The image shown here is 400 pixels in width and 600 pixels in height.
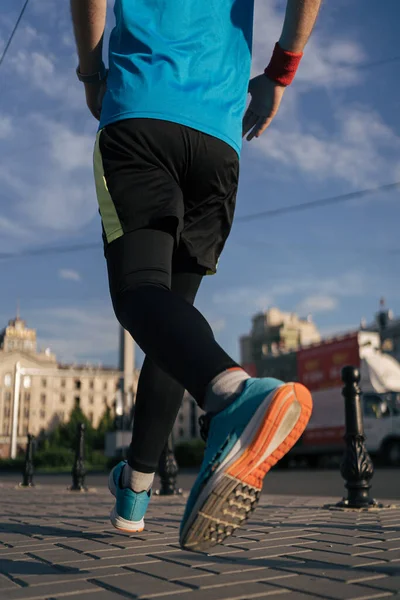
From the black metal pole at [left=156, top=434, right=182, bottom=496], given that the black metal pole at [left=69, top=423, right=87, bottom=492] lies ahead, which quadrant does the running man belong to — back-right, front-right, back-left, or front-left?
back-left

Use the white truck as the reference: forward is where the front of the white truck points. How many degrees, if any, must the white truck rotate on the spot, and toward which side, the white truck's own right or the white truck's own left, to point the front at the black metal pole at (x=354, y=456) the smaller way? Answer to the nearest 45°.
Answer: approximately 45° to the white truck's own right

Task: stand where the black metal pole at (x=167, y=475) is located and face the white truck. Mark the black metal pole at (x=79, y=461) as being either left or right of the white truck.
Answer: left
